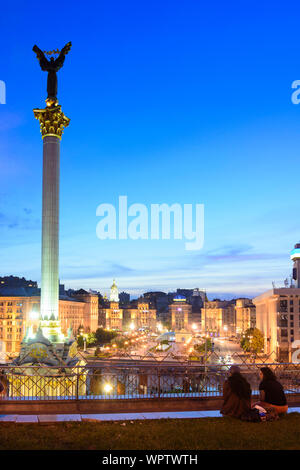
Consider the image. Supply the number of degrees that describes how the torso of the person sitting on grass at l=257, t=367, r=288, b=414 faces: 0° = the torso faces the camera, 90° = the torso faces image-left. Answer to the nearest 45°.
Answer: approximately 135°

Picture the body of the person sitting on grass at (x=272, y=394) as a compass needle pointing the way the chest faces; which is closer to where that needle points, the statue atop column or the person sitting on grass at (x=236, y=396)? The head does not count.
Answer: the statue atop column

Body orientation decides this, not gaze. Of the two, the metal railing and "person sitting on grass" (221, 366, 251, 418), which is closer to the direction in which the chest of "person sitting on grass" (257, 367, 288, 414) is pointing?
the metal railing

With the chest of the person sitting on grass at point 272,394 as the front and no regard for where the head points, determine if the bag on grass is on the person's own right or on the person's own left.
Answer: on the person's own left

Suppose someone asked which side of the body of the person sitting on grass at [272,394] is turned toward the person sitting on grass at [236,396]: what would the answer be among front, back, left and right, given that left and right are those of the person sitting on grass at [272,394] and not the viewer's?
left
